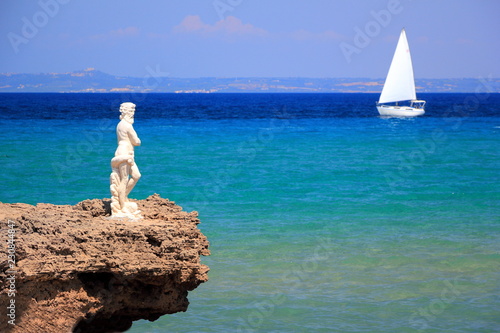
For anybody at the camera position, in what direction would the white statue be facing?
facing to the right of the viewer
